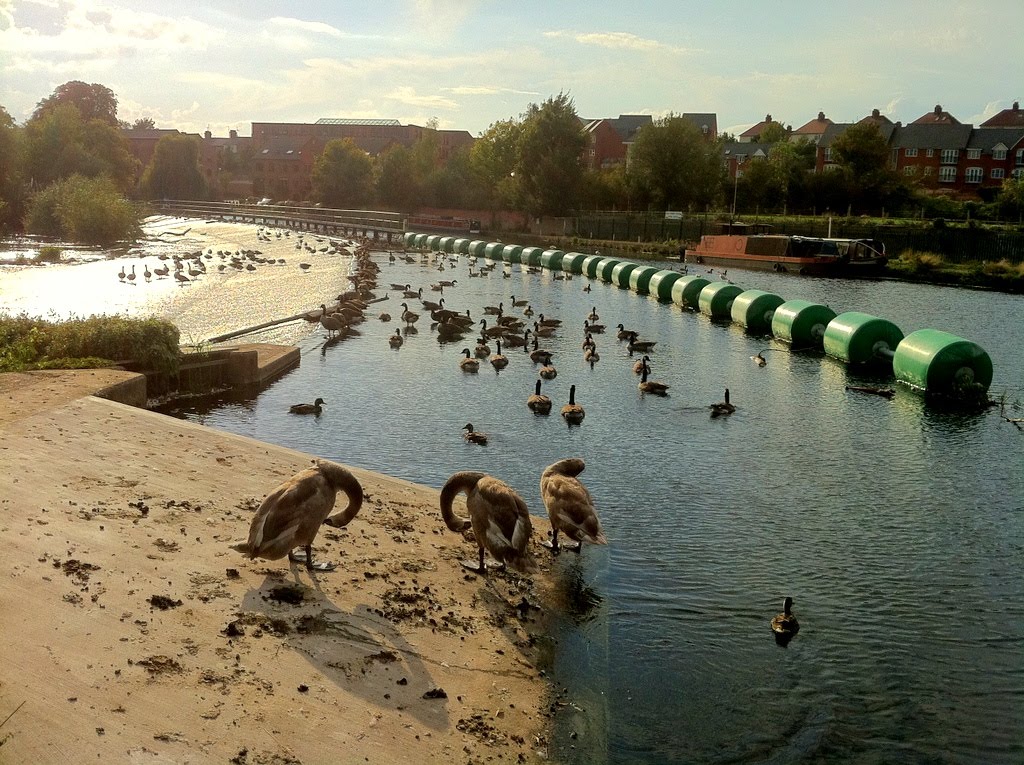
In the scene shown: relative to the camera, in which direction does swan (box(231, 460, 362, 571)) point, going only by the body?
to the viewer's right

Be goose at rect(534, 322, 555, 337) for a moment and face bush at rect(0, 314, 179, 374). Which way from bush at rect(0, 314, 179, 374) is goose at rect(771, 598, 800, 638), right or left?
left

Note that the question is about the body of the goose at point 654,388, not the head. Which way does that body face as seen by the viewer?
to the viewer's left

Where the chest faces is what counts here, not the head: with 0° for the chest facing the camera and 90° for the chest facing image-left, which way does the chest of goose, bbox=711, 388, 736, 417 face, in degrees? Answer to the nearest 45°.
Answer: approximately 270°
